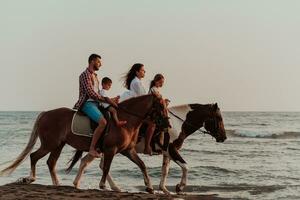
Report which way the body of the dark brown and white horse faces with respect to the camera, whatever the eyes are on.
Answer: to the viewer's right

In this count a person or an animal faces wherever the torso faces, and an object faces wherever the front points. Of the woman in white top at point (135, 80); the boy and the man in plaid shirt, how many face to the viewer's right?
3

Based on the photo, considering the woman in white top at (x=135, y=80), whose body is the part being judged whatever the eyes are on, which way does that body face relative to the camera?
to the viewer's right

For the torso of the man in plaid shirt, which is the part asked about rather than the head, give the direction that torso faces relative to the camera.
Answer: to the viewer's right

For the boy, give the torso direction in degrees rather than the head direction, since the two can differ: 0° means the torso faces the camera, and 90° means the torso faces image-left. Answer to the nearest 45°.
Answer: approximately 270°

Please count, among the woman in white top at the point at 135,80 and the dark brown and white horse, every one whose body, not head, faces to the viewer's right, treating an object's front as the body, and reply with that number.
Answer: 2

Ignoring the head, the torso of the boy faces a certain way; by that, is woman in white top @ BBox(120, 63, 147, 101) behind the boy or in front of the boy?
in front

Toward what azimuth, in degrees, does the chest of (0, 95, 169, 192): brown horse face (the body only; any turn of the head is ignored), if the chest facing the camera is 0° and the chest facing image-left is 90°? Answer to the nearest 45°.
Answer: approximately 270°
